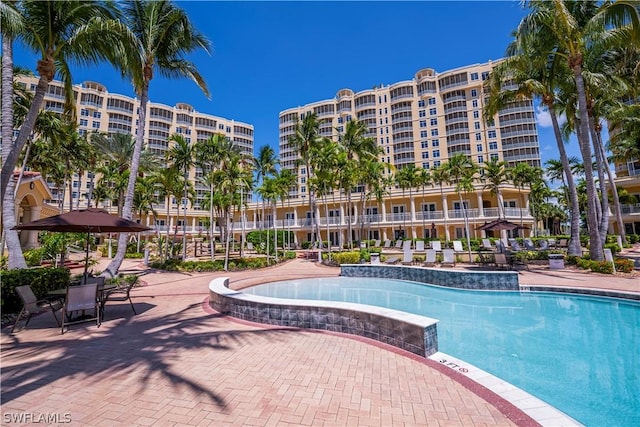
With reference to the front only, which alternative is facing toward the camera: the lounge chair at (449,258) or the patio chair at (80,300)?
the lounge chair at (449,258)

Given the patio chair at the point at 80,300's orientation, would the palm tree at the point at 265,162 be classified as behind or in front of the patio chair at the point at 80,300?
in front

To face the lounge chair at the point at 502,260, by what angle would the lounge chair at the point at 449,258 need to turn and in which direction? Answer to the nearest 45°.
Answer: approximately 45° to its left

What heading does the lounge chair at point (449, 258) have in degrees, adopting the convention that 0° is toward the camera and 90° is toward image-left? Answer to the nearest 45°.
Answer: approximately 0°

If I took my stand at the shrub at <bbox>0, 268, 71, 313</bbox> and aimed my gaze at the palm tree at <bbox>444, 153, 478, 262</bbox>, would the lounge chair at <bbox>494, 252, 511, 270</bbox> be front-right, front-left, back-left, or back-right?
front-right

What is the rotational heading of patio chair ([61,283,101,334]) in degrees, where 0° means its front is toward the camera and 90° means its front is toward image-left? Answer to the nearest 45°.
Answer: approximately 180°

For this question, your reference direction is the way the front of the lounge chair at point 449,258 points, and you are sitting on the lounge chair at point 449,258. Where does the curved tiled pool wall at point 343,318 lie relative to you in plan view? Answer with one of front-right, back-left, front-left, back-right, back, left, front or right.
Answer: front

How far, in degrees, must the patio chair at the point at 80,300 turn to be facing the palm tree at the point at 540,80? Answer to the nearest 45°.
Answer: approximately 90° to its right

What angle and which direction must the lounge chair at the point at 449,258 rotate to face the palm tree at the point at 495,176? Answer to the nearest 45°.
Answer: approximately 180°

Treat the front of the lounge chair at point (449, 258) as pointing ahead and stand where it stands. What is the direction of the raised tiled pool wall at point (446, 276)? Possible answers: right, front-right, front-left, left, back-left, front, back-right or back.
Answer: front

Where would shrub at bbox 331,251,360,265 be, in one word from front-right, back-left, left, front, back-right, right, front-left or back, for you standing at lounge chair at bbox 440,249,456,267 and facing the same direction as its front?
right
